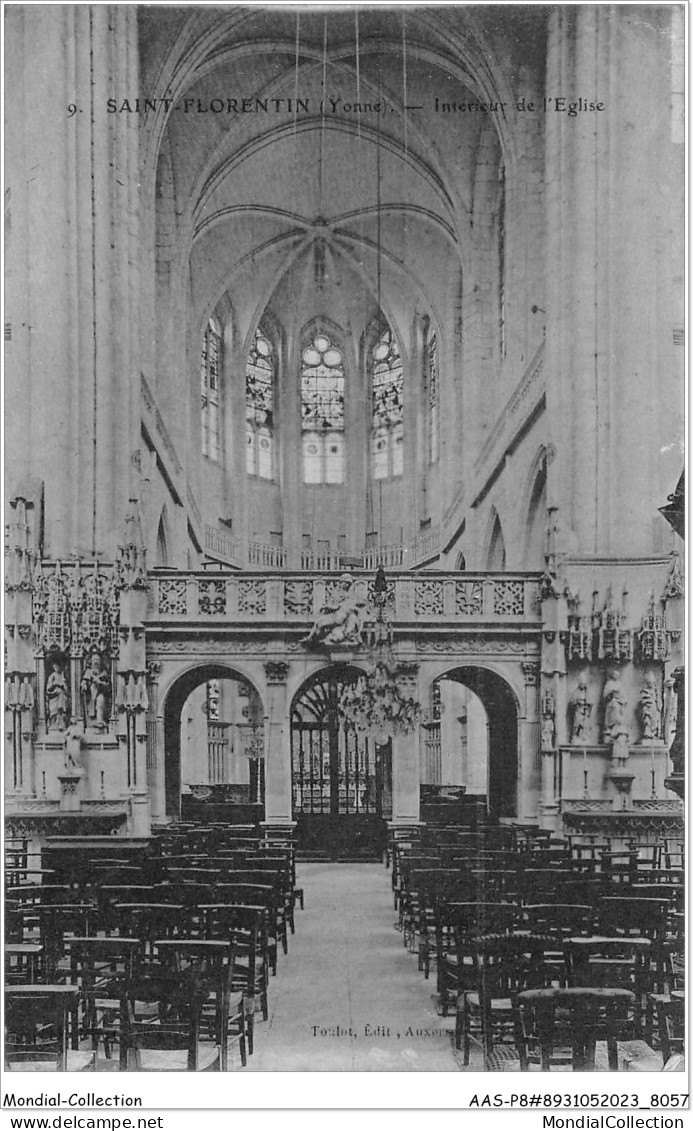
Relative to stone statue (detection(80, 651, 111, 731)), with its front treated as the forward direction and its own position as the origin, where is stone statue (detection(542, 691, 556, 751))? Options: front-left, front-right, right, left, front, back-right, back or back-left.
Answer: left

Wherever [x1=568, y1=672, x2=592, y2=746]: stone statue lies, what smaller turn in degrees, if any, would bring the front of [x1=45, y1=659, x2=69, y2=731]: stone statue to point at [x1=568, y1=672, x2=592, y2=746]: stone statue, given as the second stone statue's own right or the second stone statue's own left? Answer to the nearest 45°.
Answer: approximately 90° to the second stone statue's own left

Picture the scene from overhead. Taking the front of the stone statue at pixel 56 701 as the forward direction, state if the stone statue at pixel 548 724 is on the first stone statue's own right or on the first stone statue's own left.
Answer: on the first stone statue's own left

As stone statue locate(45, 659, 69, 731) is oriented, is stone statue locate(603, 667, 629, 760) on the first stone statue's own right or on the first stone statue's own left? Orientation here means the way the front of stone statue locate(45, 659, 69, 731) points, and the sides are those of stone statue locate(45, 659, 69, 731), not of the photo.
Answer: on the first stone statue's own left

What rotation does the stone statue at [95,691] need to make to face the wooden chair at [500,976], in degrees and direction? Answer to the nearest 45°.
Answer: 0° — it already faces it

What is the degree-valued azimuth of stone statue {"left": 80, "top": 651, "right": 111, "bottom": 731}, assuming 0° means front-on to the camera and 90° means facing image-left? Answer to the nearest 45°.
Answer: approximately 0°

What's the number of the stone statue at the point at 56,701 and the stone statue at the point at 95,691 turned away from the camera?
0

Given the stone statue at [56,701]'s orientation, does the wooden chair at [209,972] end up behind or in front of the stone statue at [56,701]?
in front

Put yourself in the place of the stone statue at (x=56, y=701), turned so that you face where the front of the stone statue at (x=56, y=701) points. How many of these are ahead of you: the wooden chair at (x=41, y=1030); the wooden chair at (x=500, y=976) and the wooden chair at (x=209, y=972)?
3
